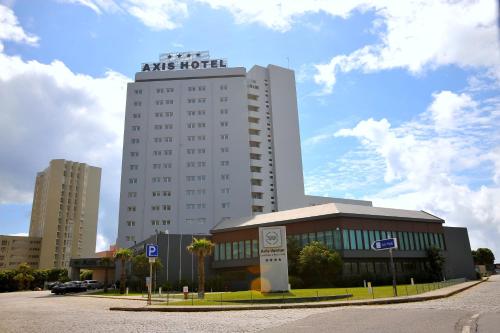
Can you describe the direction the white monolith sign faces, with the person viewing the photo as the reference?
facing the viewer

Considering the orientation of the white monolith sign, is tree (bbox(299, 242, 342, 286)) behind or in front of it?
behind
